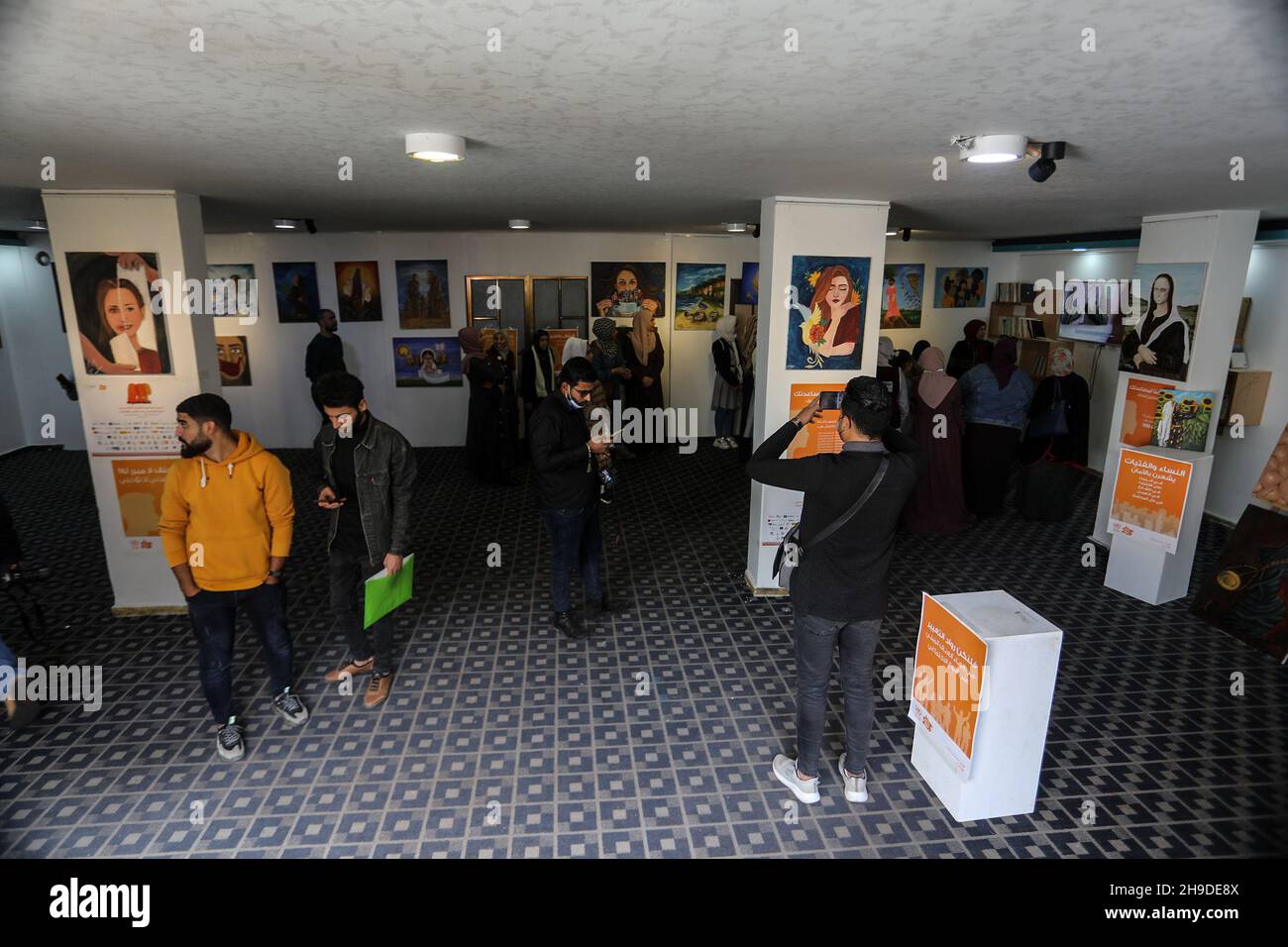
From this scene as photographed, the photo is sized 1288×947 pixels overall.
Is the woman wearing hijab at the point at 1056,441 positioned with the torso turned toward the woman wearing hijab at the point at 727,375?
no

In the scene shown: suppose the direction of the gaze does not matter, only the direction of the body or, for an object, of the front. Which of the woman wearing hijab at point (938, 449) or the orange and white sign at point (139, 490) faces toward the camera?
the orange and white sign

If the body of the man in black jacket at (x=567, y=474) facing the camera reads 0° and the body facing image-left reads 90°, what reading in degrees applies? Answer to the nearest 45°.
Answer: approximately 315°

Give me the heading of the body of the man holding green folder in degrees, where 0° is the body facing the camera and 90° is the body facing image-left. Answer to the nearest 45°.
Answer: approximately 45°

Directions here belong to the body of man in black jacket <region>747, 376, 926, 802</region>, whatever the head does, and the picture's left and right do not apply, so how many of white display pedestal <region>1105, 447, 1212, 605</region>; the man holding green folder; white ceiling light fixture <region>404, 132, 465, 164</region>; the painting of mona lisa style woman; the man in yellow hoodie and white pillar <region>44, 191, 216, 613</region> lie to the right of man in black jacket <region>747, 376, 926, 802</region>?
2

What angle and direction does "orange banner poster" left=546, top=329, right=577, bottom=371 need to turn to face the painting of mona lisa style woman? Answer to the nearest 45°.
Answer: approximately 45° to its left

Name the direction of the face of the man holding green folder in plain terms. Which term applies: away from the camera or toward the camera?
toward the camera

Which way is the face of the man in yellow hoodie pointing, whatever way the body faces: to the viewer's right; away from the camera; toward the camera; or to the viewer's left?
to the viewer's left

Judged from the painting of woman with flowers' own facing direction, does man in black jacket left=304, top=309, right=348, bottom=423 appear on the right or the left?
on its right

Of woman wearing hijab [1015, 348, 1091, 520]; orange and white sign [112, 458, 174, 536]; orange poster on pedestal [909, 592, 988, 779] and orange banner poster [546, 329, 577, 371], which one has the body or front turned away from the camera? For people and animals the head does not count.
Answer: the woman wearing hijab

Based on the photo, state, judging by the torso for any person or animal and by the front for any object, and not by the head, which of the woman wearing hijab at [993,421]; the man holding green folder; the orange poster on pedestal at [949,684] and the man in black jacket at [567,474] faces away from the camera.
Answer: the woman wearing hijab

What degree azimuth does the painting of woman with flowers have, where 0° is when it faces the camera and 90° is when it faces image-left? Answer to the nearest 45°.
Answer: approximately 0°

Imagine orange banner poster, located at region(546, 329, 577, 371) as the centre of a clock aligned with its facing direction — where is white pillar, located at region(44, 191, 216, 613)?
The white pillar is roughly at 1 o'clock from the orange banner poster.

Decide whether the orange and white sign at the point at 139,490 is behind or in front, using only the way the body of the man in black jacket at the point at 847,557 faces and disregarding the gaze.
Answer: in front

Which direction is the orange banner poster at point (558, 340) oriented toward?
toward the camera
